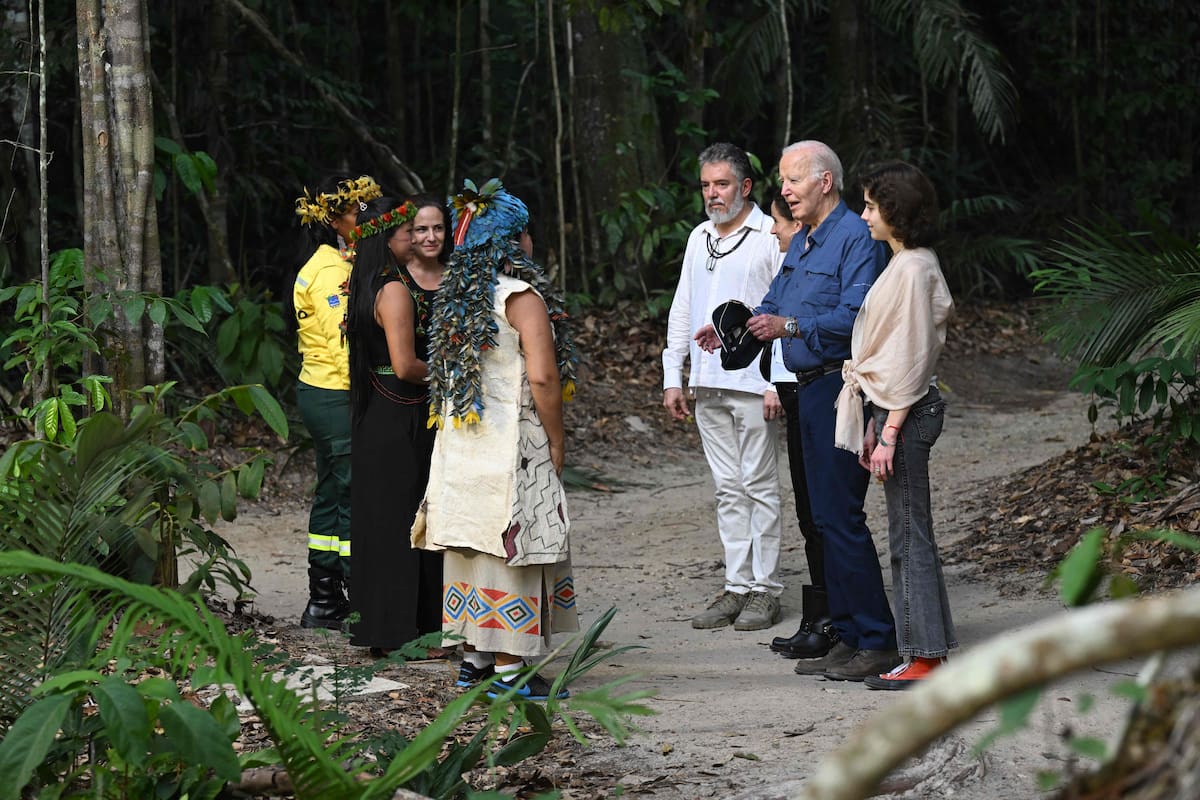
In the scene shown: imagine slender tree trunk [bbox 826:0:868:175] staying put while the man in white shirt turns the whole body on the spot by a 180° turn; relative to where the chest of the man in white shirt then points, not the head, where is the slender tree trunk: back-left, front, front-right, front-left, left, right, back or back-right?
front-left

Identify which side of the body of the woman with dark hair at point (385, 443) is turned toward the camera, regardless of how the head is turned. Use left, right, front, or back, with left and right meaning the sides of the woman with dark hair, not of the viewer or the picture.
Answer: right

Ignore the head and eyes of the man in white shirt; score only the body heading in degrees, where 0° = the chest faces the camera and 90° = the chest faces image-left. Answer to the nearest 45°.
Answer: approximately 45°

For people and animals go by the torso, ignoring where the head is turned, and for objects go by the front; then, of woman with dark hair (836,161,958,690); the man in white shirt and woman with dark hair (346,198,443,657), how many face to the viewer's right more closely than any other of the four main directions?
1

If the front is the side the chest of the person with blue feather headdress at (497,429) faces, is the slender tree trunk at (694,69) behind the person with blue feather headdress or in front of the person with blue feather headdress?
in front

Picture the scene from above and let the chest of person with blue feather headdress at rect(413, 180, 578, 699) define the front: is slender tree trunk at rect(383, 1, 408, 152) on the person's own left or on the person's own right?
on the person's own left

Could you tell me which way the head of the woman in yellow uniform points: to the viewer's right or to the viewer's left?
to the viewer's right

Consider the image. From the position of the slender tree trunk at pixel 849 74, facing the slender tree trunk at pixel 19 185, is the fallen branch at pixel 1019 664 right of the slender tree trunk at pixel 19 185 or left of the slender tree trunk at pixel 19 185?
left

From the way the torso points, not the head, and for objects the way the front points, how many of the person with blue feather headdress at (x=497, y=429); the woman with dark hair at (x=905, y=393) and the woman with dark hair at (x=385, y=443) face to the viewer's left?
1

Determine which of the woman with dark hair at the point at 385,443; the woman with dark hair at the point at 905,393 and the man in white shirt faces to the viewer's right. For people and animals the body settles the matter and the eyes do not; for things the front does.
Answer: the woman with dark hair at the point at 385,443

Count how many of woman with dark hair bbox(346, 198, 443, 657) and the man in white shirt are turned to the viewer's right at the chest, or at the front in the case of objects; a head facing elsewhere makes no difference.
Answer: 1

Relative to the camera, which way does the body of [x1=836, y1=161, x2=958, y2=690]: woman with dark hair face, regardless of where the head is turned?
to the viewer's left

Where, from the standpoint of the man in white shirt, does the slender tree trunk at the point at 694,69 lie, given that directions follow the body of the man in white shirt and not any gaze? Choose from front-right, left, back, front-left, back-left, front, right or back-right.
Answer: back-right

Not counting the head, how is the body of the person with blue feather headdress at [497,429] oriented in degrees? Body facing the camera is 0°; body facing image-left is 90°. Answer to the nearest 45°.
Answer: approximately 225°

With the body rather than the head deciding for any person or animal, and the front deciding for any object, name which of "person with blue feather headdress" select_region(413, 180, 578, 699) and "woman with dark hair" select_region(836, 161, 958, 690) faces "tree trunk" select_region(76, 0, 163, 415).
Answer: "woman with dark hair" select_region(836, 161, 958, 690)

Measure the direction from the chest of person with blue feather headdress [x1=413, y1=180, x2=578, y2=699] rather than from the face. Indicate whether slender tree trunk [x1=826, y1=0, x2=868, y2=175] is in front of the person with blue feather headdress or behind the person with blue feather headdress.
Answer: in front

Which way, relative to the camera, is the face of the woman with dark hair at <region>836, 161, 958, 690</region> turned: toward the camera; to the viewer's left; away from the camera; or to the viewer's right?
to the viewer's left

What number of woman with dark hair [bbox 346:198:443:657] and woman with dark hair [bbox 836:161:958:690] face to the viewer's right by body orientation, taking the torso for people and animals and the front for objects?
1
